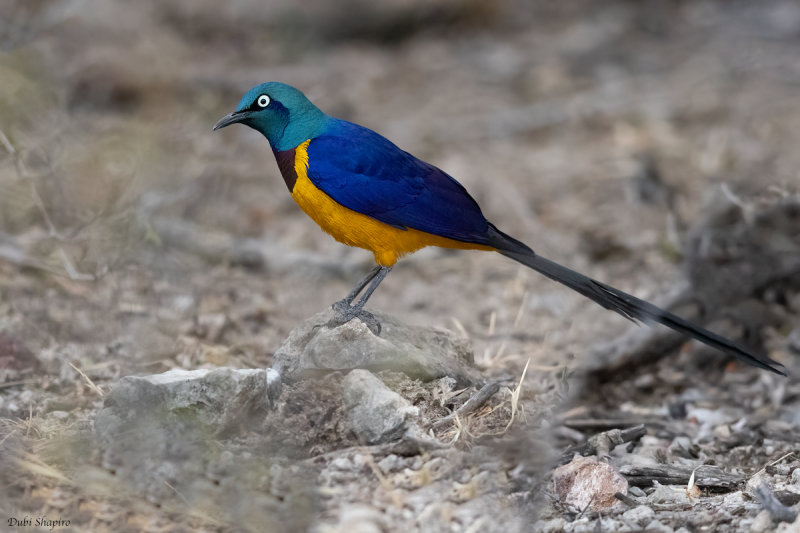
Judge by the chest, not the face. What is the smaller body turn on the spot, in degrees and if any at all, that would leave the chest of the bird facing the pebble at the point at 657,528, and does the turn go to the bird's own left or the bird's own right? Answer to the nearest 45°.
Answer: approximately 135° to the bird's own left

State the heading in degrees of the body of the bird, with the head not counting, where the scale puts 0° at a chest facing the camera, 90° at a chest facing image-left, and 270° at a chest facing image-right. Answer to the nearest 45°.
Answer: approximately 90°

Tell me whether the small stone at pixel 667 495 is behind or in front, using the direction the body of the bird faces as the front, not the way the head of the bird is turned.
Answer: behind

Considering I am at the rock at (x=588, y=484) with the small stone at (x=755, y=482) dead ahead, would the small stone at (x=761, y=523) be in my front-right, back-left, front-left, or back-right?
front-right

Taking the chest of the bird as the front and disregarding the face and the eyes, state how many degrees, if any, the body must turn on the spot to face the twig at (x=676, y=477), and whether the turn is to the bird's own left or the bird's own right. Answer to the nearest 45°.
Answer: approximately 180°

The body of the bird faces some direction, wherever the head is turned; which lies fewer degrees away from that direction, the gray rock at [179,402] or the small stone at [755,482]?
the gray rock

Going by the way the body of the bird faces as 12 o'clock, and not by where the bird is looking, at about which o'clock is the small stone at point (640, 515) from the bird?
The small stone is roughly at 7 o'clock from the bird.

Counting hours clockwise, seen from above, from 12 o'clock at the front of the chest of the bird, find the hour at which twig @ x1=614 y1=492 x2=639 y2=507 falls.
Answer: The twig is roughly at 7 o'clock from the bird.

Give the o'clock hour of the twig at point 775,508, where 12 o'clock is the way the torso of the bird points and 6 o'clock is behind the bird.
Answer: The twig is roughly at 7 o'clock from the bird.

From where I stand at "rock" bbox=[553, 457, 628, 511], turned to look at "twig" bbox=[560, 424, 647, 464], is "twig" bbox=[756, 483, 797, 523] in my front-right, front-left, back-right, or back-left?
back-right

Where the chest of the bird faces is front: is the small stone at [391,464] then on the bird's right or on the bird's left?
on the bird's left

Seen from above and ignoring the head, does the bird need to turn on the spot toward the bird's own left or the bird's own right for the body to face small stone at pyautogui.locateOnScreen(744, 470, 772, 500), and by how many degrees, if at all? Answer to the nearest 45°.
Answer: approximately 180°

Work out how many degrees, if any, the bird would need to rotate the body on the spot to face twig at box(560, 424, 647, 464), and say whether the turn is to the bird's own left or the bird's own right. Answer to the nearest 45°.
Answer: approximately 180°
